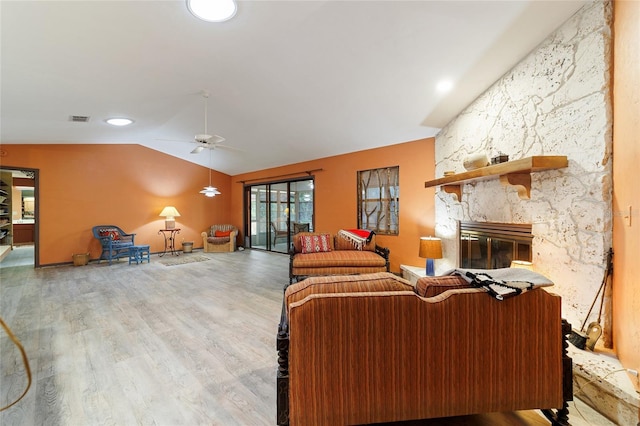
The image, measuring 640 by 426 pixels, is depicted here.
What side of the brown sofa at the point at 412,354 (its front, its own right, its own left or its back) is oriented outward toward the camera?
back

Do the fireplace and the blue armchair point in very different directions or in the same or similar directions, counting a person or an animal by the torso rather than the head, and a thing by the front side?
very different directions

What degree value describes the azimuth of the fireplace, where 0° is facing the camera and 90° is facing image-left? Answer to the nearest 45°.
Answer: approximately 45°

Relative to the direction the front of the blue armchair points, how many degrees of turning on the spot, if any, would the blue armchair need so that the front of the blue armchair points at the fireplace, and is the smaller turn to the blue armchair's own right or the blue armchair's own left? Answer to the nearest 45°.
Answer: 0° — it already faces it

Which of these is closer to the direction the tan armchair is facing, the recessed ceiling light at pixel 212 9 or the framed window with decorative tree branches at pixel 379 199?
the recessed ceiling light

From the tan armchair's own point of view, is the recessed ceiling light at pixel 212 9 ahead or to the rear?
ahead

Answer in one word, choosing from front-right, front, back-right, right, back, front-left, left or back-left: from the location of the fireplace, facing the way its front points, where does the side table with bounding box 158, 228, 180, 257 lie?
front-right

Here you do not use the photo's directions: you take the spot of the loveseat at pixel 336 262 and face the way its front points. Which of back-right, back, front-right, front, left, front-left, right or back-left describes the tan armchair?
back-right

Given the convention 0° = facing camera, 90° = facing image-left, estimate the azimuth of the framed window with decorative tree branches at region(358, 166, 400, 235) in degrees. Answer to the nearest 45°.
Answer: approximately 45°
